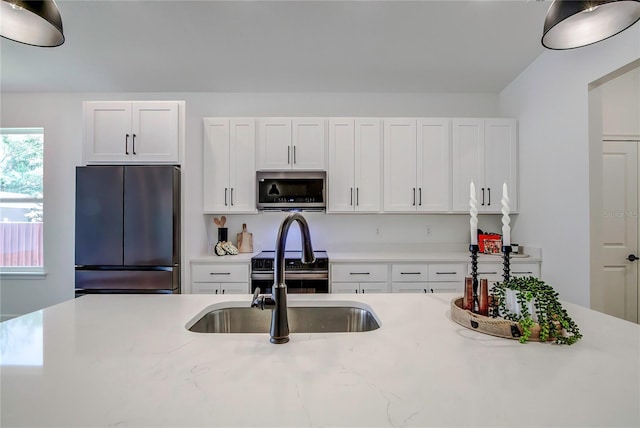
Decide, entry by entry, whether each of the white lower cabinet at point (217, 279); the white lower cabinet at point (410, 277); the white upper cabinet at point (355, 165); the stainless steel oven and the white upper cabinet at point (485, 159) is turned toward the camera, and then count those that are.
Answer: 5

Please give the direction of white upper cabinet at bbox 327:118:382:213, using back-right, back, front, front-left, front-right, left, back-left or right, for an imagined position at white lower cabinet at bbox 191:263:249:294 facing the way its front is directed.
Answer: left

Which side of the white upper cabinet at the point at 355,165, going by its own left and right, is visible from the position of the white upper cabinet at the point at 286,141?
right

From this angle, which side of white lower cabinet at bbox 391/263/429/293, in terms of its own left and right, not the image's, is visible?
front

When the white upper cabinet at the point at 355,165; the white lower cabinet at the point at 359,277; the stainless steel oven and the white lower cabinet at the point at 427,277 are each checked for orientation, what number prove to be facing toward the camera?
4

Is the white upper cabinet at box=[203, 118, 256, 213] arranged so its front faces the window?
no

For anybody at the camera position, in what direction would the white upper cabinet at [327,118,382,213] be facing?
facing the viewer

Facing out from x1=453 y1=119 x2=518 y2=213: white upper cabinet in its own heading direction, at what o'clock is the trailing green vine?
The trailing green vine is roughly at 12 o'clock from the white upper cabinet.

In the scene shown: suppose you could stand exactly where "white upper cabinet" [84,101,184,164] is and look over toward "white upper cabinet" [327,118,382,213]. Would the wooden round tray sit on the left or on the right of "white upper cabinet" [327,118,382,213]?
right

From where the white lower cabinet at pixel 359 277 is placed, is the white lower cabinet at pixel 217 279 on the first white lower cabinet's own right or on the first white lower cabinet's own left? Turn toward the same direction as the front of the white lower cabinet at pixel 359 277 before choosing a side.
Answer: on the first white lower cabinet's own right

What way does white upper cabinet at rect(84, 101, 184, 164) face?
toward the camera

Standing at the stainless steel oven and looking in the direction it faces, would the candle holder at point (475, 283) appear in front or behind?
in front

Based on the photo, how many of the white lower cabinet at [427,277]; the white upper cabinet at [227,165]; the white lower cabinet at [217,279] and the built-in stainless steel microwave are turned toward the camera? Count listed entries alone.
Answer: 4

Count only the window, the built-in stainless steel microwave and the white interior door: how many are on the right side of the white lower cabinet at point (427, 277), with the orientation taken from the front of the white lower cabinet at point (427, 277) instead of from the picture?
2

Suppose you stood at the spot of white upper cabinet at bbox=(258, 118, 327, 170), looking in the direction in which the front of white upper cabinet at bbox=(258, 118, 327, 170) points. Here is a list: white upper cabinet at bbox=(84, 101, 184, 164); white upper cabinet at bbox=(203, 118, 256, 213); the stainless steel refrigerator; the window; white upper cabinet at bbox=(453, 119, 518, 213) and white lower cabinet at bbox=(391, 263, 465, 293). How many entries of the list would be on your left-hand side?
2

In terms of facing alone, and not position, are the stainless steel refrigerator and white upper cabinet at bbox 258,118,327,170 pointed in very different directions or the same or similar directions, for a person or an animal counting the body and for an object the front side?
same or similar directions

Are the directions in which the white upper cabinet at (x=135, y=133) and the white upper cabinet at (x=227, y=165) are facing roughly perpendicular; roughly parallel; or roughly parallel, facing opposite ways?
roughly parallel

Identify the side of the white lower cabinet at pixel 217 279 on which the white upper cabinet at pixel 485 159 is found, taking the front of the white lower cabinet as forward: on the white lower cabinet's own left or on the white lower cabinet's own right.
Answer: on the white lower cabinet's own left
